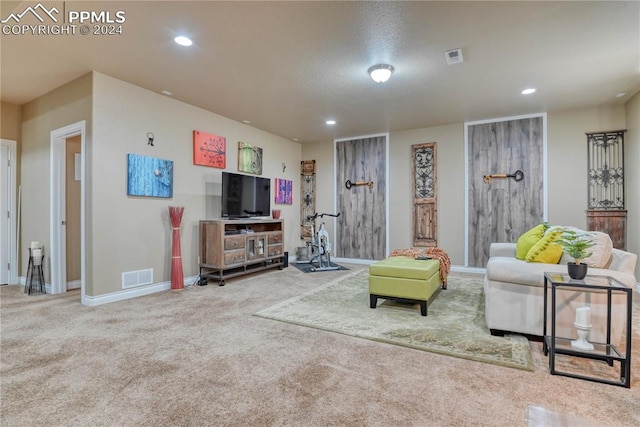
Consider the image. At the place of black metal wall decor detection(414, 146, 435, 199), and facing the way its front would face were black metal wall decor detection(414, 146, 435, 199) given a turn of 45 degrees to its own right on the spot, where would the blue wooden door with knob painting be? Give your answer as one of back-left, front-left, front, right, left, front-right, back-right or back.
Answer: front

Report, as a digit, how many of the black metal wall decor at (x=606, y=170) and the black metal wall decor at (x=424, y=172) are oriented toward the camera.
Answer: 2

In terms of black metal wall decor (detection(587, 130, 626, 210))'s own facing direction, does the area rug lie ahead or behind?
ahead

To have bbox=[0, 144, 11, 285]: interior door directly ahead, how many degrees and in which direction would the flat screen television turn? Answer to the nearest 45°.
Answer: approximately 135° to its right

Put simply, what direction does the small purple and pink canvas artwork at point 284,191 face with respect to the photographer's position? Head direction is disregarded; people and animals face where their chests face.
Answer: facing the viewer and to the right of the viewer

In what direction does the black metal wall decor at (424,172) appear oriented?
toward the camera

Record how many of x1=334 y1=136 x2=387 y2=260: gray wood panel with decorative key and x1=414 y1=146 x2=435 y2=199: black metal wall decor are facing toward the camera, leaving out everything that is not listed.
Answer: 2

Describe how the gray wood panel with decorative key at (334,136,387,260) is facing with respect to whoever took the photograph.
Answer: facing the viewer

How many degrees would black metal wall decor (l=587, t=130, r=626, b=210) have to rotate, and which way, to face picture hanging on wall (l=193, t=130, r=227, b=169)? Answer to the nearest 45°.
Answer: approximately 45° to its right

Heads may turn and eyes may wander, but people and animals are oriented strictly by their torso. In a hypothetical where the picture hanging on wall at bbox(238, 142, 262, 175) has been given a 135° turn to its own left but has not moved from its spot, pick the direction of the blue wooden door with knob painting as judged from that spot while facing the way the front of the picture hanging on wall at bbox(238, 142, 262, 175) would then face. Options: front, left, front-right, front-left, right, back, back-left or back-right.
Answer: back-left

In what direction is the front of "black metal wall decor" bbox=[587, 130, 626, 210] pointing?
toward the camera

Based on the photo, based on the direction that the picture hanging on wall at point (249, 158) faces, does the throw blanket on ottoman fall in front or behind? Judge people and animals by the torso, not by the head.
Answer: in front

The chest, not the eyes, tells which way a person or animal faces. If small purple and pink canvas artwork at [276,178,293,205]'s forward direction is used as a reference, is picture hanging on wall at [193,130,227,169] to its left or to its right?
on its right

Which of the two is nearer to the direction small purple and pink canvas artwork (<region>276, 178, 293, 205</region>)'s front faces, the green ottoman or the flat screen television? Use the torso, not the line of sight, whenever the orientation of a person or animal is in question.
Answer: the green ottoman

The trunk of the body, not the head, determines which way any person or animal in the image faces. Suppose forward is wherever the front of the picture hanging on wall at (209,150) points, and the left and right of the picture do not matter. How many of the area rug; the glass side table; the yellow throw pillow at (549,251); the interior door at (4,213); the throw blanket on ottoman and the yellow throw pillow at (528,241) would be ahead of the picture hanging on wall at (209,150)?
5

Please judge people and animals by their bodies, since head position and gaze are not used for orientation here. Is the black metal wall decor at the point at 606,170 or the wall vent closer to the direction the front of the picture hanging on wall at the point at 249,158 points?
the black metal wall decor

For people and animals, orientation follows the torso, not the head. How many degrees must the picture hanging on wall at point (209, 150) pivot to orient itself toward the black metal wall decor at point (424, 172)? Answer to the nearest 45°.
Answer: approximately 45° to its left
